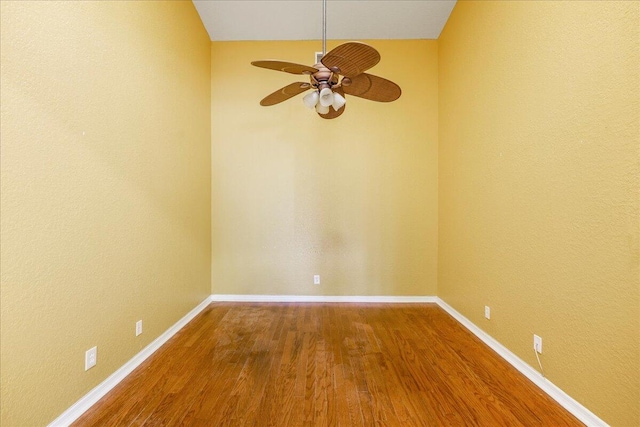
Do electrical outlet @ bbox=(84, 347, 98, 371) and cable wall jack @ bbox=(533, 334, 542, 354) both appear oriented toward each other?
yes

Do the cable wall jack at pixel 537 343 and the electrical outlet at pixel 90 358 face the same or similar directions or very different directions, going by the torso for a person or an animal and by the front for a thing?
very different directions

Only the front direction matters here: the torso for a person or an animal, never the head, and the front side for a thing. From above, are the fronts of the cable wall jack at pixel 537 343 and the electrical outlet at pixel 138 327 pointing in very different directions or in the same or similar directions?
very different directions

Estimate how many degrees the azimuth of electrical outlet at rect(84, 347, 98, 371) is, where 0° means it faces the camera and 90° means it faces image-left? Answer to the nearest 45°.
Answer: approximately 315°

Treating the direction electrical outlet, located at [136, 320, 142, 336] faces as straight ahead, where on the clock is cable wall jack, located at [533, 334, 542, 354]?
cable wall jack, located at [533, 334, 542, 354] is roughly at 12 o'clock from electrical outlet, located at [136, 320, 142, 336].

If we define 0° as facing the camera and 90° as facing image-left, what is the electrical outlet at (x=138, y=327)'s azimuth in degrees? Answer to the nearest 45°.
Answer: approximately 315°
